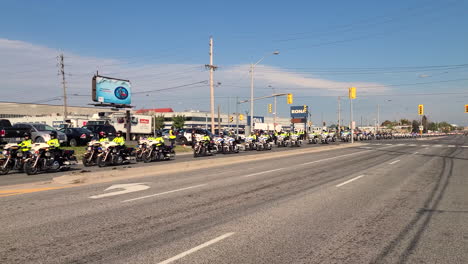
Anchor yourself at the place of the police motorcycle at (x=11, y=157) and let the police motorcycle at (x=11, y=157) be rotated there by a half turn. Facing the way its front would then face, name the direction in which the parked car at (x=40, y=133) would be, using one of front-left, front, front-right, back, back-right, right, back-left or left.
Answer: front-left

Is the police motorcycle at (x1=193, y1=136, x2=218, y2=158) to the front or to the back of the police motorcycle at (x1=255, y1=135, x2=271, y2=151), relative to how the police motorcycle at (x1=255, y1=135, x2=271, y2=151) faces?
to the front

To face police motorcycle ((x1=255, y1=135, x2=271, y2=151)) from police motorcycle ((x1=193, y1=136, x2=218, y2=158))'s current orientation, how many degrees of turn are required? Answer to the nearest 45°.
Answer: approximately 180°

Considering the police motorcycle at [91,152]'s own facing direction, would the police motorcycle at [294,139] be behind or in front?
behind

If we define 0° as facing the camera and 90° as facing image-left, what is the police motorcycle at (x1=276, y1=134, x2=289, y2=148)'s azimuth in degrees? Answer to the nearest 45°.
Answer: approximately 45°

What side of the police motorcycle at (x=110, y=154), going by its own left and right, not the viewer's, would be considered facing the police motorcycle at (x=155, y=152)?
back

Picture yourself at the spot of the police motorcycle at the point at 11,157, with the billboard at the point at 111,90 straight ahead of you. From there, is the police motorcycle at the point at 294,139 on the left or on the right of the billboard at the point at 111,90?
right

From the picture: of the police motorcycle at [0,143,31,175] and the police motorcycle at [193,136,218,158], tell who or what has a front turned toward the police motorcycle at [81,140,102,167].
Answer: the police motorcycle at [193,136,218,158]

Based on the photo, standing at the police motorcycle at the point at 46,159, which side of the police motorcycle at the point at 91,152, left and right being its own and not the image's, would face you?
front

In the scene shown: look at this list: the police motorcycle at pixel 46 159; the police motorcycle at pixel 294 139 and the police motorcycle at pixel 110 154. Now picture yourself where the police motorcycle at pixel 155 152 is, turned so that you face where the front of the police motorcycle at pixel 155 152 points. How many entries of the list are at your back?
1

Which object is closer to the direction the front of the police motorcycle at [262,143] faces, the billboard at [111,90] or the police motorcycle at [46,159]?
the police motorcycle

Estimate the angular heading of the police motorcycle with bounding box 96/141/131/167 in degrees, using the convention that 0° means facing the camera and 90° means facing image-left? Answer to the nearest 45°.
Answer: approximately 45°

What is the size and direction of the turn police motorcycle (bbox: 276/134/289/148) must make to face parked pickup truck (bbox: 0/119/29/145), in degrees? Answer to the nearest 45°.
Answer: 0° — it already faces it

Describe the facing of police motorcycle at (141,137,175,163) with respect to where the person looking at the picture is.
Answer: facing the viewer and to the left of the viewer

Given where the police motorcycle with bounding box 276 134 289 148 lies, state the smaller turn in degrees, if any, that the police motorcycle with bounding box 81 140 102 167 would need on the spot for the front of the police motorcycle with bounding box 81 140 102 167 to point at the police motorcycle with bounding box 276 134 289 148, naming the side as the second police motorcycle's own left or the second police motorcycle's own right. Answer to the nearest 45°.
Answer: approximately 180°

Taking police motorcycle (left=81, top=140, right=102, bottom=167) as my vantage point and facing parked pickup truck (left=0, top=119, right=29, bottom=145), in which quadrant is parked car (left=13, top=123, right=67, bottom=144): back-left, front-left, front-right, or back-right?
front-right

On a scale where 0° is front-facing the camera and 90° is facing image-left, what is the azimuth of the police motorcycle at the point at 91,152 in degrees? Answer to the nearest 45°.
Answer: approximately 45°
